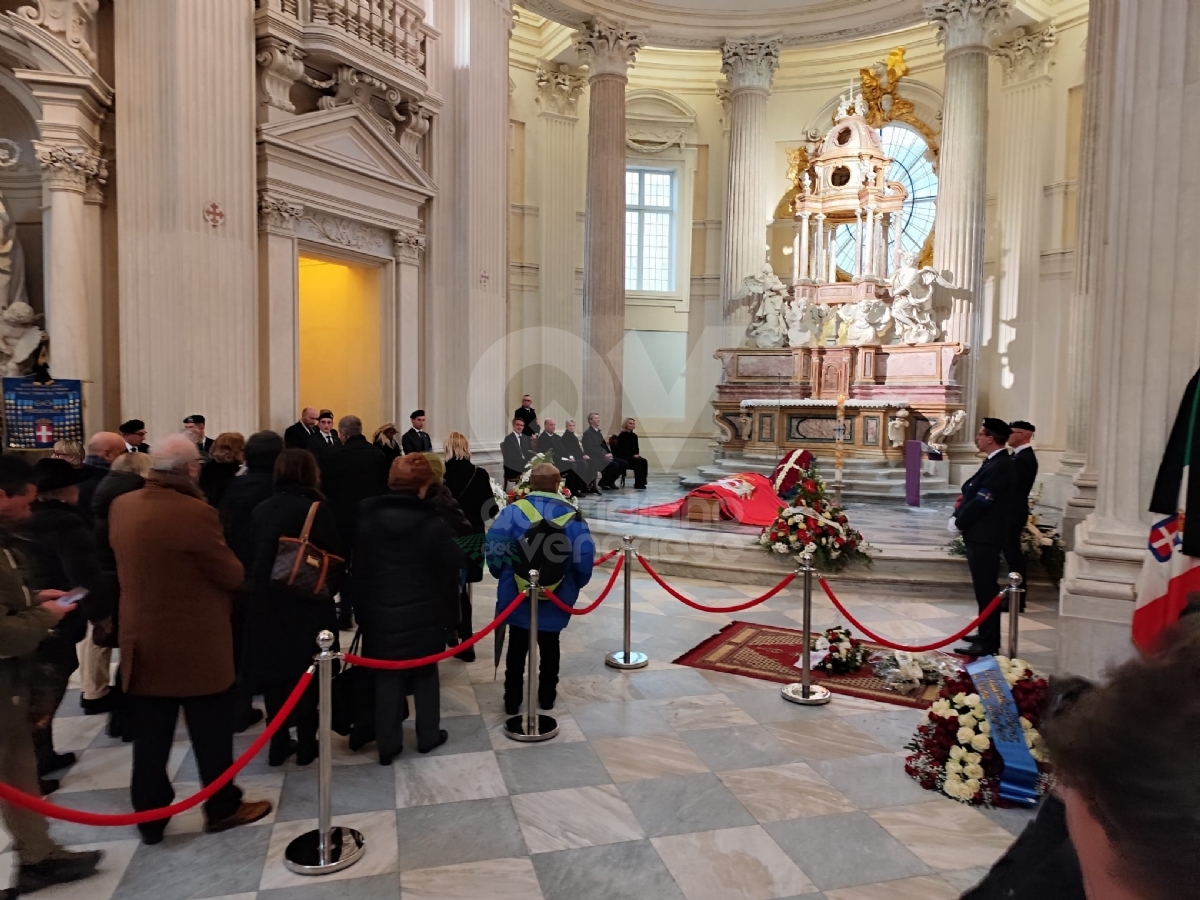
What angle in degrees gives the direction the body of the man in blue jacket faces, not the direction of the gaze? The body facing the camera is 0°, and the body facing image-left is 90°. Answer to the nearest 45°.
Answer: approximately 180°

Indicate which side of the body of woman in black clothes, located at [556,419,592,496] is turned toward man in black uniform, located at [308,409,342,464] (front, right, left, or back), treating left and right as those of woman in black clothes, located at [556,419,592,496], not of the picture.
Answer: right

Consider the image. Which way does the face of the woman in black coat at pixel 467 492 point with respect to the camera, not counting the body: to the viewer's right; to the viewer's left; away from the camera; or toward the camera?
away from the camera

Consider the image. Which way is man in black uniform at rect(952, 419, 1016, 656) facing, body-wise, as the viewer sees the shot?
to the viewer's left

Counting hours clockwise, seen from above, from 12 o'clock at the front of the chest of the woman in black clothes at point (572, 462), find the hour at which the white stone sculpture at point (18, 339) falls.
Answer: The white stone sculpture is roughly at 3 o'clock from the woman in black clothes.
